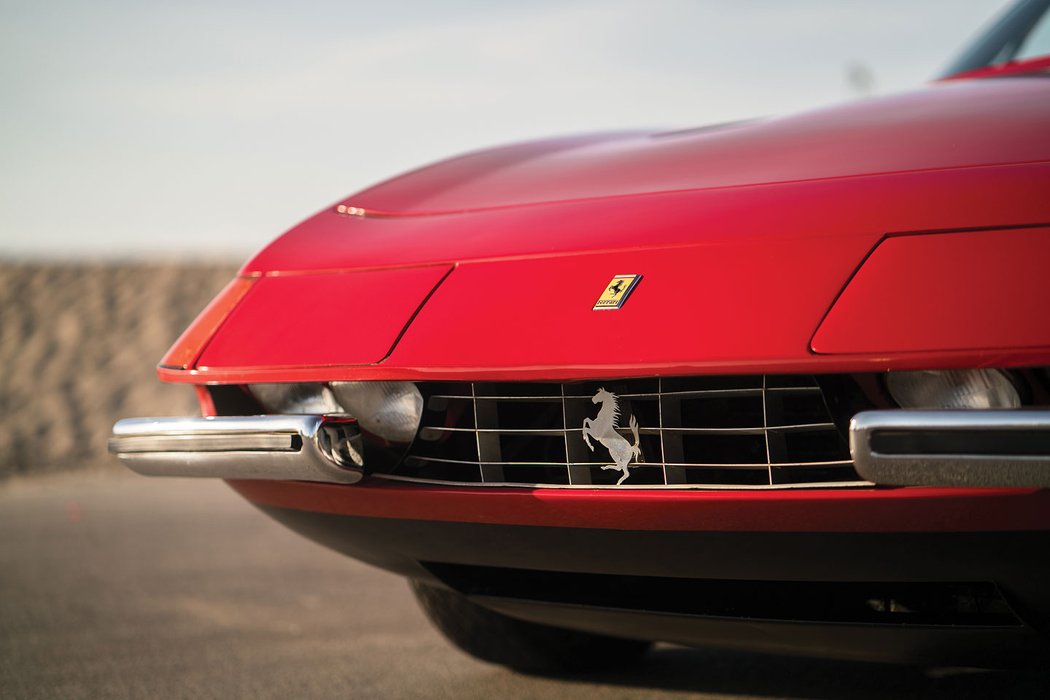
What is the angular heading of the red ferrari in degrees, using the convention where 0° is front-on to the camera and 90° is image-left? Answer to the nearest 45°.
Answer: approximately 45°
